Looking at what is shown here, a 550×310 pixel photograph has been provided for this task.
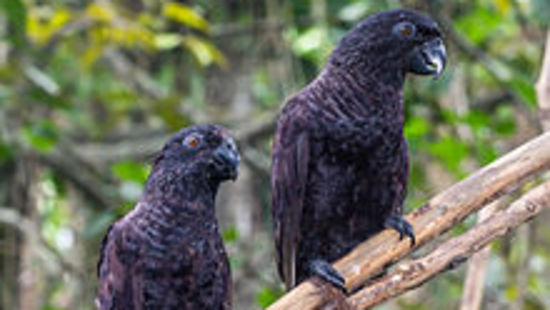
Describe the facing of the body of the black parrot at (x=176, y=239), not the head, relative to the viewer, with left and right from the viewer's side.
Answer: facing the viewer and to the right of the viewer

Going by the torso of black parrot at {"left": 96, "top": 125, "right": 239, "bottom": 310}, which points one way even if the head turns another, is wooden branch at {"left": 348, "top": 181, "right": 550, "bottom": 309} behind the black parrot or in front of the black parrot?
in front

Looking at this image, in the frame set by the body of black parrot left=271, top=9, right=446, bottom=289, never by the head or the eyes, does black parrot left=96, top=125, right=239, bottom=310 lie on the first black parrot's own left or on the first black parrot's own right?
on the first black parrot's own right

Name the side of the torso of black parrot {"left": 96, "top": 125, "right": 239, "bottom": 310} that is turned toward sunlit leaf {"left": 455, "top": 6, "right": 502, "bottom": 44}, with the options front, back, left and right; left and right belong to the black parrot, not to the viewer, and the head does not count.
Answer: left

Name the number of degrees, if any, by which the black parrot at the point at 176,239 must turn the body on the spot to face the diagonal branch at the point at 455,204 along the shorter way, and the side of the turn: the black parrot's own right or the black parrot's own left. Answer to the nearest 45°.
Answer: approximately 45° to the black parrot's own left

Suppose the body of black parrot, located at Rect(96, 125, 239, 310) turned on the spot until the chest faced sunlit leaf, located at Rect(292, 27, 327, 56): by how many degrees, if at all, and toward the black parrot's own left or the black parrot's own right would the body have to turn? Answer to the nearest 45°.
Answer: approximately 90° to the black parrot's own left

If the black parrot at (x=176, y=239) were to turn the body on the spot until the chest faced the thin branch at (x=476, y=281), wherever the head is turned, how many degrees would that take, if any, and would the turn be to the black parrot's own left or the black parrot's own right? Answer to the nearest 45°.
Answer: approximately 45° to the black parrot's own left

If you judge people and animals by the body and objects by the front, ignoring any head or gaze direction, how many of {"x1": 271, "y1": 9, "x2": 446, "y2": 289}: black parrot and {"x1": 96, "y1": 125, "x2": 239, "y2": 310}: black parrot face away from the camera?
0
